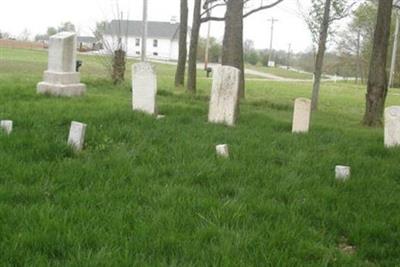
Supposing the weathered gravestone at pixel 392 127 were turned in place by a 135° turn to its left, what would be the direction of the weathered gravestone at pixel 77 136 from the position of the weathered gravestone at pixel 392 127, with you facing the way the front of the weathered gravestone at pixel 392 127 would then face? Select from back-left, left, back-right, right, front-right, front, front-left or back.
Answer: back

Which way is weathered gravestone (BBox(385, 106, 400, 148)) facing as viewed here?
toward the camera

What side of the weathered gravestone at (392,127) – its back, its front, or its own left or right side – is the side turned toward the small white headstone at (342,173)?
front

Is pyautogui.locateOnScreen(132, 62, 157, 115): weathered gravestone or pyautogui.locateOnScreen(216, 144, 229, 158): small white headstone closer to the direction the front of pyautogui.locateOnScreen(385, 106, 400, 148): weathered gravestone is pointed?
the small white headstone

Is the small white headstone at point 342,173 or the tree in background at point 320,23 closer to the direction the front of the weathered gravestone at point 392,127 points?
the small white headstone

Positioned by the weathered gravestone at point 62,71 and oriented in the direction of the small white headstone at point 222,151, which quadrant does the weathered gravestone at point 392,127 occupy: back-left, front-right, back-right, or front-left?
front-left

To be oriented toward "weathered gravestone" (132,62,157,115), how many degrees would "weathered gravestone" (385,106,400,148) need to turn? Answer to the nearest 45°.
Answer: approximately 90° to its right

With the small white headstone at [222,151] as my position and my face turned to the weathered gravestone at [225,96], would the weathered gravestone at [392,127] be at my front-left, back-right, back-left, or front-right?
front-right

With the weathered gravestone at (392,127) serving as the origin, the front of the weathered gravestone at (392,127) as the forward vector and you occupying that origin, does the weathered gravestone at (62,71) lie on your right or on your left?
on your right

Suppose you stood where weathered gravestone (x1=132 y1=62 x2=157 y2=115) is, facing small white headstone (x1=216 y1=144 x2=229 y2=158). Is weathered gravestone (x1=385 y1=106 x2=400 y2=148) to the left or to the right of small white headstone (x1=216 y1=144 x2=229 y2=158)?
left

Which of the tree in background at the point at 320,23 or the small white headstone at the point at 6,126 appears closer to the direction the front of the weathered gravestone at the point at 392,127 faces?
the small white headstone

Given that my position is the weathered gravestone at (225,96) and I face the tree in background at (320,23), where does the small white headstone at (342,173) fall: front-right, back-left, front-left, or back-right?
back-right

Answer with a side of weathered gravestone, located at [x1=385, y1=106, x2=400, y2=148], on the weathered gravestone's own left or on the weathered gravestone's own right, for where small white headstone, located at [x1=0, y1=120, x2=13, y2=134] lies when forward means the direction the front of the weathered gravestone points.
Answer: on the weathered gravestone's own right

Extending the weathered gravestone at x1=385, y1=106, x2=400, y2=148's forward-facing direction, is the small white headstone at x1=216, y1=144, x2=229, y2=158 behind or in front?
in front

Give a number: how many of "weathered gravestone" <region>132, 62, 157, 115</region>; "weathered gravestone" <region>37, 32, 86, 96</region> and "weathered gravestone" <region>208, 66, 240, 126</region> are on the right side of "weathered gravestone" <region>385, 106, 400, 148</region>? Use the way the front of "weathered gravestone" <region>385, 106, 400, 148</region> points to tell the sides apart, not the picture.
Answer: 3

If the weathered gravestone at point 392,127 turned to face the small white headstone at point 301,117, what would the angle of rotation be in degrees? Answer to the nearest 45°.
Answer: approximately 90° to its right
